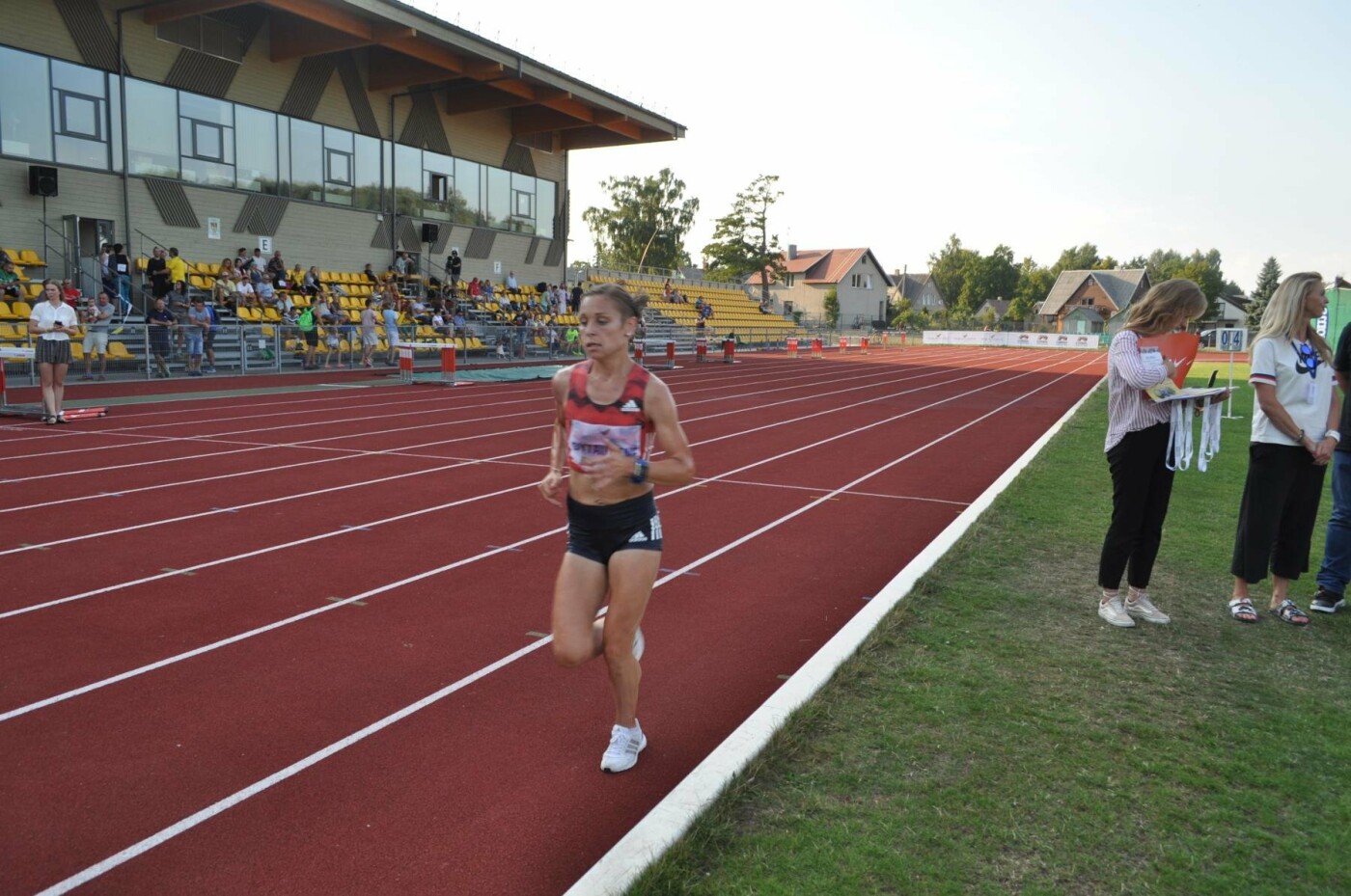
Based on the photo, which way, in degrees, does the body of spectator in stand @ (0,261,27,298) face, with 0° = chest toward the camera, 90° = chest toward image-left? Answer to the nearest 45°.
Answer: approximately 315°

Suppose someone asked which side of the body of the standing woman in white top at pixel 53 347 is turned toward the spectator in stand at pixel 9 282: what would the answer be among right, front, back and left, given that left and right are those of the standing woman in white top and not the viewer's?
back

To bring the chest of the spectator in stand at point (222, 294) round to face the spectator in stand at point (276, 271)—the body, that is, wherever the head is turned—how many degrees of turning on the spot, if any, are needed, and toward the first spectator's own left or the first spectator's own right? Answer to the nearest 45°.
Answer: approximately 90° to the first spectator's own left

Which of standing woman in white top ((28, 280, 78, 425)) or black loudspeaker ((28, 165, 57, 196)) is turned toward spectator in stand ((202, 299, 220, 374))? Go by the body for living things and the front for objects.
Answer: the black loudspeaker

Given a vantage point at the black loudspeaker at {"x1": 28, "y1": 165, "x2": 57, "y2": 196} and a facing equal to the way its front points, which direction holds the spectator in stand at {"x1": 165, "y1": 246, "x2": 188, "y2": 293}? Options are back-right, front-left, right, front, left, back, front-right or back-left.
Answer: front-left

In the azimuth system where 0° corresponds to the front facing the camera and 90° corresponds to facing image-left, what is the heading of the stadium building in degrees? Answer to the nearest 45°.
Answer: approximately 315°

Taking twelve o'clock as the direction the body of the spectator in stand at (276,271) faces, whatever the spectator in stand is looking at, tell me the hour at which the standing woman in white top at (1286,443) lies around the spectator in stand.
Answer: The standing woman in white top is roughly at 1 o'clock from the spectator in stand.

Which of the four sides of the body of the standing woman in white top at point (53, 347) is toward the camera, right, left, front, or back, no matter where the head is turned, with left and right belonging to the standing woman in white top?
front

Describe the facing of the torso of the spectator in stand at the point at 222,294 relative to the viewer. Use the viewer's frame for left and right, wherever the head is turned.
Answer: facing the viewer and to the right of the viewer

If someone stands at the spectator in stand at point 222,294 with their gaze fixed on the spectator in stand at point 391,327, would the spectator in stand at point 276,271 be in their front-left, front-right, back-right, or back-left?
front-left

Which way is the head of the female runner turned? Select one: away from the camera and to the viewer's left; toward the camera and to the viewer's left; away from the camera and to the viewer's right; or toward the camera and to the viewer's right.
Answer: toward the camera and to the viewer's left
